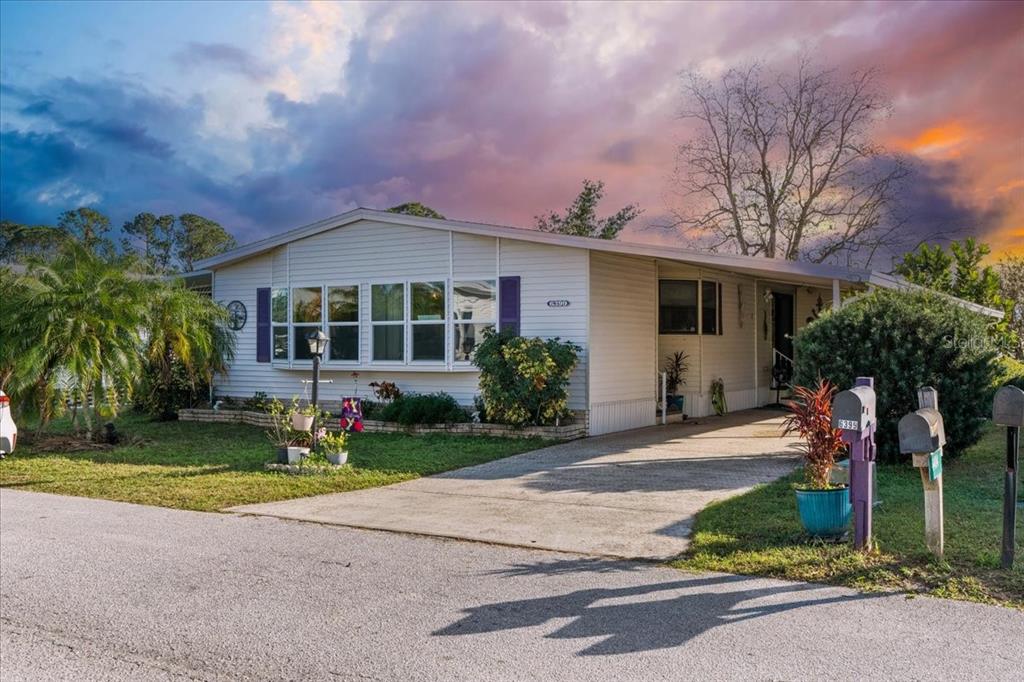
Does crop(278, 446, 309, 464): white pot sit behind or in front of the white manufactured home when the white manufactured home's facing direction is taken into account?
in front

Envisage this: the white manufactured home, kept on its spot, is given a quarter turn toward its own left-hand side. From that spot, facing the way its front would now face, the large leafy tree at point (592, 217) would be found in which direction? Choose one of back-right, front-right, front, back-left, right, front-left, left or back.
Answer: back-left

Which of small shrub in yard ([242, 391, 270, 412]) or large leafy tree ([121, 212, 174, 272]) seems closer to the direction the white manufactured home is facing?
the small shrub in yard

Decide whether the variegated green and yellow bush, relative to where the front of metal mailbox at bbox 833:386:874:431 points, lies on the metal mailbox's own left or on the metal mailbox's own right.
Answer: on the metal mailbox's own right

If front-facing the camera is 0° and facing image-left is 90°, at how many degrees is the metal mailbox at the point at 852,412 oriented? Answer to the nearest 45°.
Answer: approximately 45°

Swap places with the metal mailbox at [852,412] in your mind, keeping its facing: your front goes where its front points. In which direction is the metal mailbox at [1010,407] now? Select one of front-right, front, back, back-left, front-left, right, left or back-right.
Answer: back-left

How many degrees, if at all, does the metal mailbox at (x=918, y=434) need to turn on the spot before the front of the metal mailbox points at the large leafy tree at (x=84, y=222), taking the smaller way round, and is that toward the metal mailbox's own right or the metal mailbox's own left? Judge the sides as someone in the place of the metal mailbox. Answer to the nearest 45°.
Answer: approximately 90° to the metal mailbox's own right

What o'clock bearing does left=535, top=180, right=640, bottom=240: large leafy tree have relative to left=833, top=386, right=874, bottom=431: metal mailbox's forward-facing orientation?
The large leafy tree is roughly at 4 o'clock from the metal mailbox.

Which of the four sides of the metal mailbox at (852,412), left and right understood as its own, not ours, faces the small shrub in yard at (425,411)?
right

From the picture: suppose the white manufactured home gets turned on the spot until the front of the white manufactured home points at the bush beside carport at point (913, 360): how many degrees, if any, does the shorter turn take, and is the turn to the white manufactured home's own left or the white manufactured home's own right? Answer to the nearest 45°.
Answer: approximately 90° to the white manufactured home's own left
